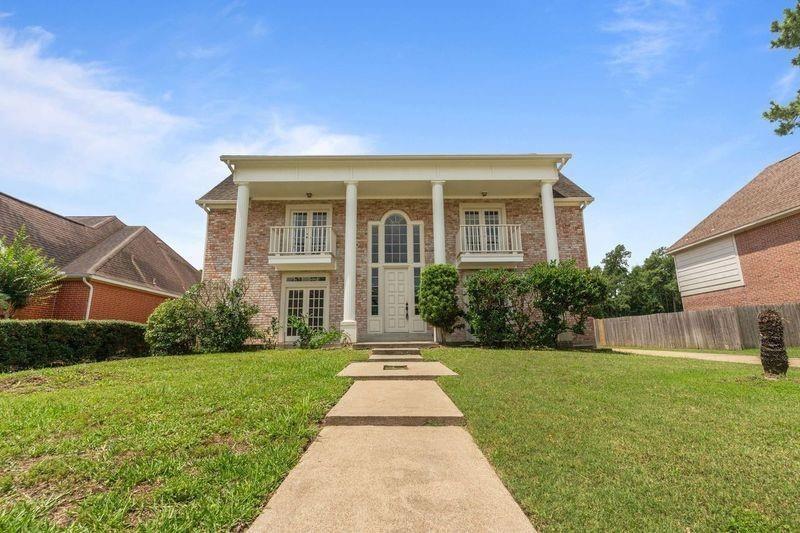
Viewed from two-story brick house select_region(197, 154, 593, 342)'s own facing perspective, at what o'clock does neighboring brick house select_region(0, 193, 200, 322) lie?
The neighboring brick house is roughly at 3 o'clock from the two-story brick house.

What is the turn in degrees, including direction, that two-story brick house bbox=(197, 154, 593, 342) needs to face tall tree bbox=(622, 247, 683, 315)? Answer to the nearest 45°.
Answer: approximately 135° to its left

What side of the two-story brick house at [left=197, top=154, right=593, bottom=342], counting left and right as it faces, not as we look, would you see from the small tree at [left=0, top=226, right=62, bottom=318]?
right

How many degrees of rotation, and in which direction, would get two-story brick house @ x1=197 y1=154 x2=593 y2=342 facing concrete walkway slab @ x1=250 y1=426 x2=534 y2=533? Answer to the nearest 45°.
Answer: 0° — it already faces it

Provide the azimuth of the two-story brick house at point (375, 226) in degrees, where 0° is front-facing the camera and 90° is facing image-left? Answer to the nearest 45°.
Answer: approximately 0°

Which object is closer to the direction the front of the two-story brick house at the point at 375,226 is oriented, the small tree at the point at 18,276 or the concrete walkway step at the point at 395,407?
the concrete walkway step

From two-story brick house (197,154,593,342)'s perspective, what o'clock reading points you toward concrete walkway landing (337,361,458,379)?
The concrete walkway landing is roughly at 12 o'clock from the two-story brick house.

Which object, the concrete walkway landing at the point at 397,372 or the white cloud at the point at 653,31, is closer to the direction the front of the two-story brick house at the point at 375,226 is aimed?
the concrete walkway landing
